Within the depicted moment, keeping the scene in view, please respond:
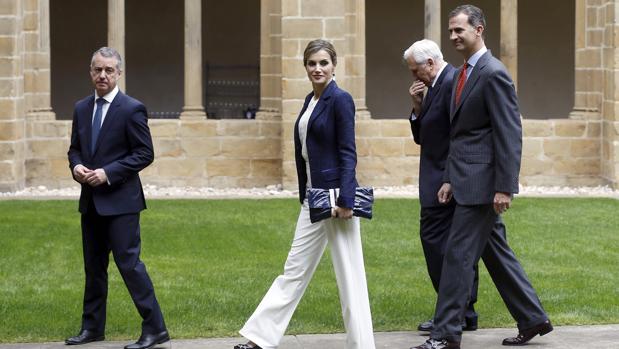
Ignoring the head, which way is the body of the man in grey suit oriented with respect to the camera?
to the viewer's left

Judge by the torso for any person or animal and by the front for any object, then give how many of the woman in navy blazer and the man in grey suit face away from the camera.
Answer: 0

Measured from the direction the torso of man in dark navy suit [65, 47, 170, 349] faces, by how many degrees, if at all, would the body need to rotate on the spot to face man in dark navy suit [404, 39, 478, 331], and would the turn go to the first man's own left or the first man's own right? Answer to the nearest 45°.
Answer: approximately 135° to the first man's own left

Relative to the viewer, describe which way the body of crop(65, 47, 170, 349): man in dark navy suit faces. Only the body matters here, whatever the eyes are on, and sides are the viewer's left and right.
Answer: facing the viewer and to the left of the viewer

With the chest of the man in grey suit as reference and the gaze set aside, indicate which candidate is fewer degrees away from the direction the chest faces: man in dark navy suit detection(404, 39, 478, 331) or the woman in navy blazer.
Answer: the woman in navy blazer

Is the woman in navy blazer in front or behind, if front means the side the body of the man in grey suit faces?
in front

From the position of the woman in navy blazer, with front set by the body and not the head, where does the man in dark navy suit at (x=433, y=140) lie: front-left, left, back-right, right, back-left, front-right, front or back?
back

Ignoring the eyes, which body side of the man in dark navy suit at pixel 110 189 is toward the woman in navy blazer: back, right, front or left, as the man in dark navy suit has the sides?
left

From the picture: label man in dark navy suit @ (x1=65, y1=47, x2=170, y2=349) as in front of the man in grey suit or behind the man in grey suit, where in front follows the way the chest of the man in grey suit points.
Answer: in front

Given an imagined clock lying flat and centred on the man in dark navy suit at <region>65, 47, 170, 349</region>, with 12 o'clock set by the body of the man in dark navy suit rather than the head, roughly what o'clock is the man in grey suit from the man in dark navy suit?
The man in grey suit is roughly at 8 o'clock from the man in dark navy suit.

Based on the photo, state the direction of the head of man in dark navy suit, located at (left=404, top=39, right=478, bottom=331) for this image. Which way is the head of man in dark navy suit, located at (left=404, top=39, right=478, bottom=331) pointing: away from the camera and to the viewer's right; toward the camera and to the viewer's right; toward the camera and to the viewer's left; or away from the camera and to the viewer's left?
toward the camera and to the viewer's left

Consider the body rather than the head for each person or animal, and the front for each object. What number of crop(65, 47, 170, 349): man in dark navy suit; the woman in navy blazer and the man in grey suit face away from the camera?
0

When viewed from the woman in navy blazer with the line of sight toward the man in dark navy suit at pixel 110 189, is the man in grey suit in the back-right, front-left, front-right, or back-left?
back-right
